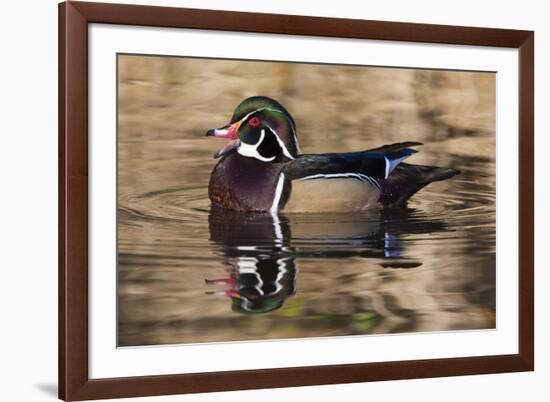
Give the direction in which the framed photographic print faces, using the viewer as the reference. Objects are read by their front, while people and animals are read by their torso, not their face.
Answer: facing the viewer and to the right of the viewer
